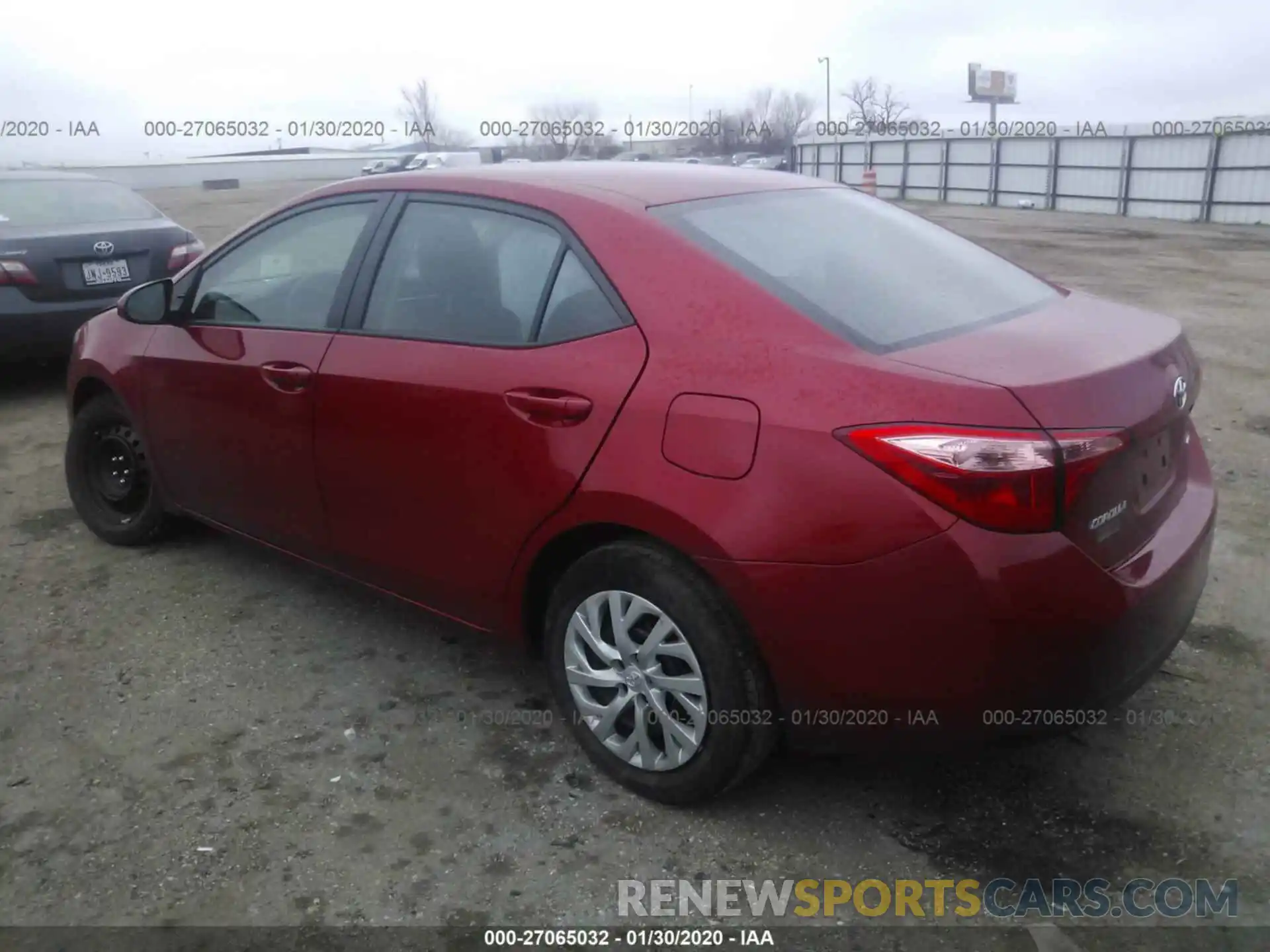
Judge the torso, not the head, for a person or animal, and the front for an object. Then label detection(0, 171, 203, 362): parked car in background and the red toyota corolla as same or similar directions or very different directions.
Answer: same or similar directions

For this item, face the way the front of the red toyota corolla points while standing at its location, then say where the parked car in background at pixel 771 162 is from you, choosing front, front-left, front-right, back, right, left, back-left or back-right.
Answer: front-right

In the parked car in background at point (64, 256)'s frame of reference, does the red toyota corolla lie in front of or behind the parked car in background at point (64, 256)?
behind

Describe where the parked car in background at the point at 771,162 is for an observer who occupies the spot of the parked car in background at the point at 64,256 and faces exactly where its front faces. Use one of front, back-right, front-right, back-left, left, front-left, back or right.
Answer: right

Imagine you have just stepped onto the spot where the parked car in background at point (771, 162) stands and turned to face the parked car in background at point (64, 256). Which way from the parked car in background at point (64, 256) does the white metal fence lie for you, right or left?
left

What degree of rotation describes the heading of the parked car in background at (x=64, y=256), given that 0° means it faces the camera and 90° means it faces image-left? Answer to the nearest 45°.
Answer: approximately 135°

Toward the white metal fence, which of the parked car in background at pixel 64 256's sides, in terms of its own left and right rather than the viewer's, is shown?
right

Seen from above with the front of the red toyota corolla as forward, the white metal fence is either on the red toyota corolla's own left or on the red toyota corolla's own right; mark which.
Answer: on the red toyota corolla's own right

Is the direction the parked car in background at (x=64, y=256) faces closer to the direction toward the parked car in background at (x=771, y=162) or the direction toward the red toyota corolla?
the parked car in background

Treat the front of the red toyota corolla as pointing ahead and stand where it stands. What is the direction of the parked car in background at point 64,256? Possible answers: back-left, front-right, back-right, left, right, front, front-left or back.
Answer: front

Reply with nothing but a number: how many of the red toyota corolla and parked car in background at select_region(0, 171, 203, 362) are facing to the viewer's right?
0

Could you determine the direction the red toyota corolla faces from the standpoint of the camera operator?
facing away from the viewer and to the left of the viewer
